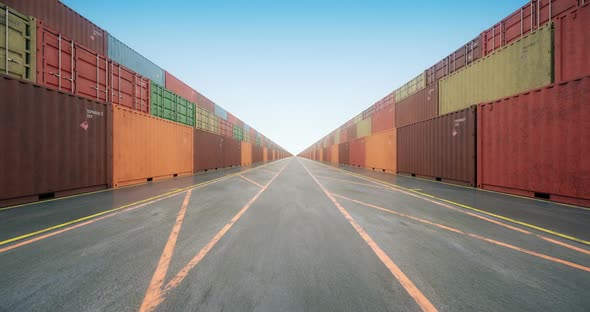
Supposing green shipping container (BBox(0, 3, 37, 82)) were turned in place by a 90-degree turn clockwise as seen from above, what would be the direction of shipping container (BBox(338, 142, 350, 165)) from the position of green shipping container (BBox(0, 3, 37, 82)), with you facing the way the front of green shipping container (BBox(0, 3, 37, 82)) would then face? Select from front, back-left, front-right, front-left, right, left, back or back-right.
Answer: back-left

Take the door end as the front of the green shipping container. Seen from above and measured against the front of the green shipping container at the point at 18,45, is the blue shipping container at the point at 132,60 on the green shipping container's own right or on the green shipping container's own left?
on the green shipping container's own left

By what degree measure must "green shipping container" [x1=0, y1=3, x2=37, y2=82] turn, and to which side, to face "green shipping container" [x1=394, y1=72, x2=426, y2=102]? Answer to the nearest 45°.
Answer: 0° — it already faces it

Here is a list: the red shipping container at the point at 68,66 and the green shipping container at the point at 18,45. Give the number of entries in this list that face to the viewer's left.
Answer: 0

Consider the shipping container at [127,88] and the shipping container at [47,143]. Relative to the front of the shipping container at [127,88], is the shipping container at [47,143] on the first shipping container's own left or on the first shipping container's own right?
on the first shipping container's own right

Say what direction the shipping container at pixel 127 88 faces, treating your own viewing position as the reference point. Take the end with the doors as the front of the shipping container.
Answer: facing the viewer and to the right of the viewer

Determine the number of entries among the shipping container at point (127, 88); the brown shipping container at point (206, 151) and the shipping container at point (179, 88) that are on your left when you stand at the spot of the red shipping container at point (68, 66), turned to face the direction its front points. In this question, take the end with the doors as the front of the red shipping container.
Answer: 3

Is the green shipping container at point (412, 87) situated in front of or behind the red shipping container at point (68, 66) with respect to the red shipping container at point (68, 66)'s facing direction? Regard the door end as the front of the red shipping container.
in front

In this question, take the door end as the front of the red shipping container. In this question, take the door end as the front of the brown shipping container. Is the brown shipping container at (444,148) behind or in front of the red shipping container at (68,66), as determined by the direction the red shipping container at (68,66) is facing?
in front
